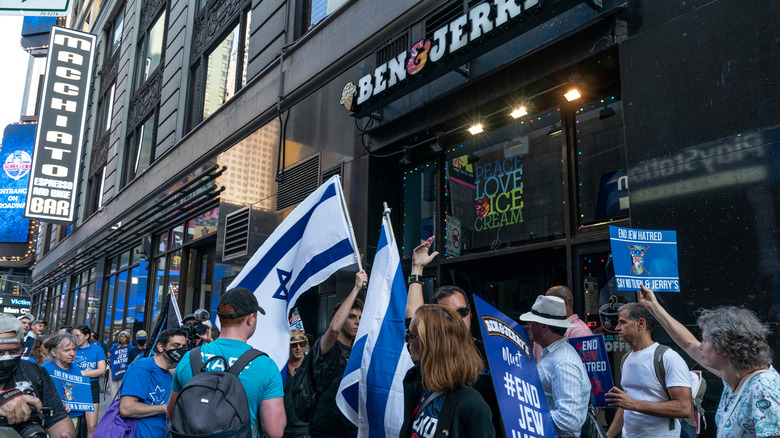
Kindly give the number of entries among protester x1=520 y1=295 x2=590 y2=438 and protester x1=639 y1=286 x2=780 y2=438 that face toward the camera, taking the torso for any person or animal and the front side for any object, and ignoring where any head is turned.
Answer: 0

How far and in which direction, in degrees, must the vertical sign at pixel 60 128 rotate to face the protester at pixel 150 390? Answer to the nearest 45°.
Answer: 0° — it already faces them

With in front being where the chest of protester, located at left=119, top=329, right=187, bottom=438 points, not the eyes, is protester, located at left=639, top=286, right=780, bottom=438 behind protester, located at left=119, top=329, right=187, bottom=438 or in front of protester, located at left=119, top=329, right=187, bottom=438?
in front

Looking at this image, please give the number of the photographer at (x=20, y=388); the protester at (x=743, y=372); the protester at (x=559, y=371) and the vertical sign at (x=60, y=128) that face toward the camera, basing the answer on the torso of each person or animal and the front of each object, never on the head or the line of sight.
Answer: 2

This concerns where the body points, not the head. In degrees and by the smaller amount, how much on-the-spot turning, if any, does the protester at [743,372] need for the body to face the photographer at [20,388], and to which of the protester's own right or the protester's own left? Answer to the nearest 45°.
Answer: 0° — they already face them

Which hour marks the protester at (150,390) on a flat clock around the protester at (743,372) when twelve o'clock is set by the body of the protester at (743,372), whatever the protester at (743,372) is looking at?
the protester at (150,390) is roughly at 12 o'clock from the protester at (743,372).

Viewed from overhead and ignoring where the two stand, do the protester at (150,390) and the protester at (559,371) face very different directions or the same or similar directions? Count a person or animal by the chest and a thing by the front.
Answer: very different directions

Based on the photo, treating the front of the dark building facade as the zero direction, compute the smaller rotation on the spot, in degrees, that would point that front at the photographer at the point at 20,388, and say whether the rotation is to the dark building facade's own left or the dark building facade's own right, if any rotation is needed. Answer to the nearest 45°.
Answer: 0° — it already faces them

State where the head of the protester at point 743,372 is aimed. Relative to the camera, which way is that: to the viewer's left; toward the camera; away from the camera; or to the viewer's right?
to the viewer's left

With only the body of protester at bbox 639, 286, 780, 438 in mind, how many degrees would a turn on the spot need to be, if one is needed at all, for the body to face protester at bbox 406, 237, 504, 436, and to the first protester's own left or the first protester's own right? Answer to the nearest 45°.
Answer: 0° — they already face them

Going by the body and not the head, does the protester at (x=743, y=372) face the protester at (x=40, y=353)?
yes

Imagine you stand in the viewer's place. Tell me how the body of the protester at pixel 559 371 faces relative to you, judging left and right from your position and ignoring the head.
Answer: facing to the left of the viewer
